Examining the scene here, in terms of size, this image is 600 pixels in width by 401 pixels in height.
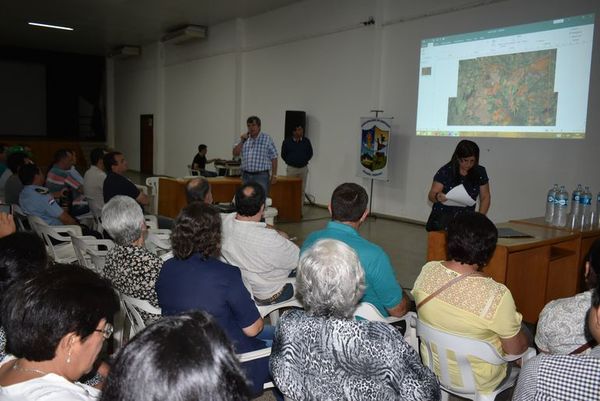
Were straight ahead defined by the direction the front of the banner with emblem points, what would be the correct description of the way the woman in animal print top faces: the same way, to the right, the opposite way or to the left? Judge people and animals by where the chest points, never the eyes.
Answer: the opposite way

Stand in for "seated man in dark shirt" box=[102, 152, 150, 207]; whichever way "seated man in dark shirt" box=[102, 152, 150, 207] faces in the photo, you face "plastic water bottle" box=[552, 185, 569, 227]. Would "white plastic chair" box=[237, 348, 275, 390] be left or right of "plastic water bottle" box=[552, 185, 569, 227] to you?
right

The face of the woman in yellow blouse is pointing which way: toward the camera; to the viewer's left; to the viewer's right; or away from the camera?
away from the camera

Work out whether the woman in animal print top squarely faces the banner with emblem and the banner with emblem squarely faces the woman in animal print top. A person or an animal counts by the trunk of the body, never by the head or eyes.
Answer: yes

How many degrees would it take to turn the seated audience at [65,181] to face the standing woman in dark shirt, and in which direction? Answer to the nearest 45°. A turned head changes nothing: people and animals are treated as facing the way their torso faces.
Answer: approximately 45° to their right

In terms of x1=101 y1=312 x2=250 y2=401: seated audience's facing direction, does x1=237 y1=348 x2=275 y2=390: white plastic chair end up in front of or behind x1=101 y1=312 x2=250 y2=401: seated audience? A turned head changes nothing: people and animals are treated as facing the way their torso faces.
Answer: in front

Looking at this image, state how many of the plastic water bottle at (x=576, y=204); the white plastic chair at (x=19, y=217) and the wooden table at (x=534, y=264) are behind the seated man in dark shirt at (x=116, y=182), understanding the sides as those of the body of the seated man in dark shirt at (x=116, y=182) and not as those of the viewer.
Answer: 1

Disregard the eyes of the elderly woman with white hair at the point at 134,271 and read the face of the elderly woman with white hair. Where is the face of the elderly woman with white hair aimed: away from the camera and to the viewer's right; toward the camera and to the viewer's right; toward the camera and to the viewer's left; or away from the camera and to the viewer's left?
away from the camera and to the viewer's right

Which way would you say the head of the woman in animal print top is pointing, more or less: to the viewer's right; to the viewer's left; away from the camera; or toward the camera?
away from the camera

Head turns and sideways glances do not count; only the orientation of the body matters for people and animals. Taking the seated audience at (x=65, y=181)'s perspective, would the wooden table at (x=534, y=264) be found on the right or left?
on their right

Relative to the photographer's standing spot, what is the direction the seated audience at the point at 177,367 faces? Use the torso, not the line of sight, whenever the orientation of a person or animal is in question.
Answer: facing away from the viewer

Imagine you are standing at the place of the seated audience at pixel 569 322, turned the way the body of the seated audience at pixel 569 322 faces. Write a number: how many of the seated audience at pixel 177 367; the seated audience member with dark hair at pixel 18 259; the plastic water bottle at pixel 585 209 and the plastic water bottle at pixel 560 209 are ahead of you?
2

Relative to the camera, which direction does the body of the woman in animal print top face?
away from the camera

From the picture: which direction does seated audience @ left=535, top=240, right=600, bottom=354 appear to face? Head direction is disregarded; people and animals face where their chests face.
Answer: away from the camera

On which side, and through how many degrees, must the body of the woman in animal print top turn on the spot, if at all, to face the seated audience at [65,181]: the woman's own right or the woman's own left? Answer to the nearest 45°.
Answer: approximately 45° to the woman's own left

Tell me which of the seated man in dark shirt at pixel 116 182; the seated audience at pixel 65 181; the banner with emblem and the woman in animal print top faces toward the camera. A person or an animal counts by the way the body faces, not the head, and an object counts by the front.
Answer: the banner with emblem
